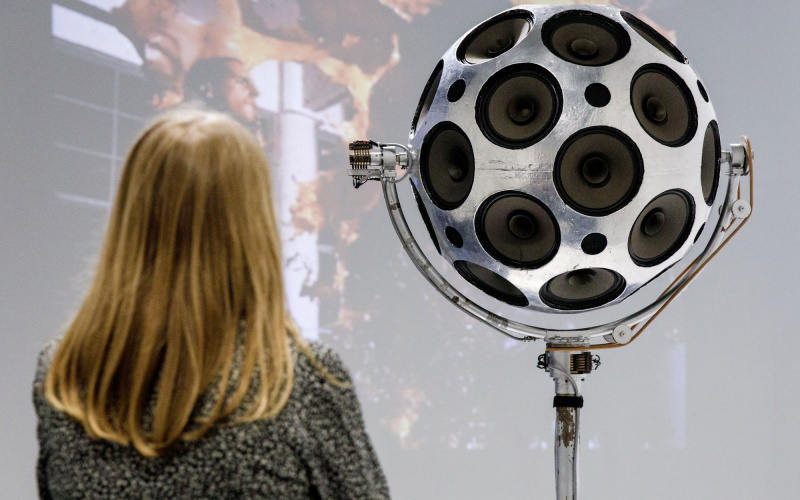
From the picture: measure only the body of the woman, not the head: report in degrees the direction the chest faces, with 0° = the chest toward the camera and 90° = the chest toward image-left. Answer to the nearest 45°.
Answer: approximately 180°

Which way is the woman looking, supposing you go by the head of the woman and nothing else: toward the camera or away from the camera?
away from the camera
